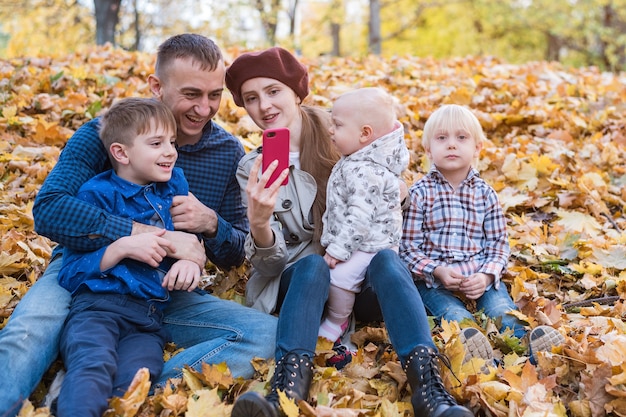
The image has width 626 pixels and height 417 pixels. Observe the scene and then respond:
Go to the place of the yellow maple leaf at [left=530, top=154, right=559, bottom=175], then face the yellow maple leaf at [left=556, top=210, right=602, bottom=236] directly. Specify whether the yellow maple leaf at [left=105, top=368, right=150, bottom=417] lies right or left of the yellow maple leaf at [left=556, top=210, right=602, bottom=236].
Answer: right

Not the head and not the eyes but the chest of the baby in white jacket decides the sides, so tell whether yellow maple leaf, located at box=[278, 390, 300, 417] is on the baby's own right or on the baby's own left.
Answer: on the baby's own left

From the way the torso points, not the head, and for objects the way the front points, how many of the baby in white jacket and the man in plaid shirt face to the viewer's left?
1

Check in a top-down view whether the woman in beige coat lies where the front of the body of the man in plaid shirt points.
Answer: no

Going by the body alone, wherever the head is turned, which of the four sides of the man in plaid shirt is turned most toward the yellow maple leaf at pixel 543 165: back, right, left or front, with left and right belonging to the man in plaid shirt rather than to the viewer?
left

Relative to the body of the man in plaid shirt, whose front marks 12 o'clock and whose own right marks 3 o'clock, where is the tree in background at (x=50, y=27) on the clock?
The tree in background is roughly at 6 o'clock from the man in plaid shirt.

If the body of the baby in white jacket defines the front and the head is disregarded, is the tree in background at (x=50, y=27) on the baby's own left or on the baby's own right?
on the baby's own right

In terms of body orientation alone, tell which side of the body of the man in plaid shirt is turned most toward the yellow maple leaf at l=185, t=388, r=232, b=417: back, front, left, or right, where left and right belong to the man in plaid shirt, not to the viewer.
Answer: front

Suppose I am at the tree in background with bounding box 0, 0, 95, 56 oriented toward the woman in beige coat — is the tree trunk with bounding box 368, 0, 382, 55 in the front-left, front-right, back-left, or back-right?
front-left

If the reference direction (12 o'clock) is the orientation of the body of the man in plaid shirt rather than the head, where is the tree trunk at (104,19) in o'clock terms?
The tree trunk is roughly at 6 o'clock from the man in plaid shirt.

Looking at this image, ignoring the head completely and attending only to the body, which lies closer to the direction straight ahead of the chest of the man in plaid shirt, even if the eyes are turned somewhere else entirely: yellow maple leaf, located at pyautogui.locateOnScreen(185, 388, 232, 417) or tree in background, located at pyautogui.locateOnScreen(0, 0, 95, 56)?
the yellow maple leaf

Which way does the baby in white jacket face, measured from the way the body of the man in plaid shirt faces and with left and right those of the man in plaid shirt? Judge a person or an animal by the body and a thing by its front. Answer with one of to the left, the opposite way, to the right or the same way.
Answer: to the right

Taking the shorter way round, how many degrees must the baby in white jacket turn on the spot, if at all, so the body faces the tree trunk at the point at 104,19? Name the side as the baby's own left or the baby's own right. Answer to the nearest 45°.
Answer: approximately 45° to the baby's own right

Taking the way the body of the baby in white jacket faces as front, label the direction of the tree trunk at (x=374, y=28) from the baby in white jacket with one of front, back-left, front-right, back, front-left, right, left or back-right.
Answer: right

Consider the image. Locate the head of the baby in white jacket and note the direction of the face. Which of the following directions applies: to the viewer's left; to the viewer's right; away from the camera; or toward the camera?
to the viewer's left

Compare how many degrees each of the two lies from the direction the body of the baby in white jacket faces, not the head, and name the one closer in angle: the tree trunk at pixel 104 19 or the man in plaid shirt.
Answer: the man in plaid shirt

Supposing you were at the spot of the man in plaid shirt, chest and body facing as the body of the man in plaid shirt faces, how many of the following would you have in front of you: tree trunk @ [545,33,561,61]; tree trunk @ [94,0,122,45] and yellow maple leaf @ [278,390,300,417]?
1

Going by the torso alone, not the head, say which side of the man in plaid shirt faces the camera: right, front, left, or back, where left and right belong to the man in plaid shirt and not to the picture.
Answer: front

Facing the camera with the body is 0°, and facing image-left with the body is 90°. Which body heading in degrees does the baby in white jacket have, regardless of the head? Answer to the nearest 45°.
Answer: approximately 90°
